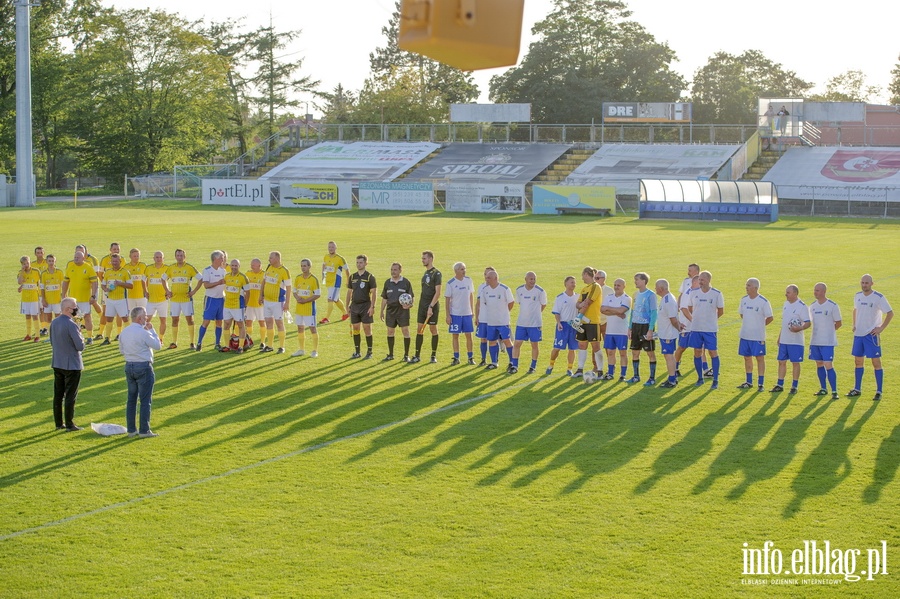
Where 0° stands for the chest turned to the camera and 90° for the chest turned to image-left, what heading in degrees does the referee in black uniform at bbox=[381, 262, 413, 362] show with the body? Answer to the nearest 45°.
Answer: approximately 0°

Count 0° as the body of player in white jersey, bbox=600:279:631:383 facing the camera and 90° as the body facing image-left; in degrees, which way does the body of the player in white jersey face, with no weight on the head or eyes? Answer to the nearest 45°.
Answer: approximately 45°

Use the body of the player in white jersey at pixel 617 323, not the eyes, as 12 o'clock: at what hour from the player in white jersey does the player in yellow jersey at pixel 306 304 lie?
The player in yellow jersey is roughly at 2 o'clock from the player in white jersey.

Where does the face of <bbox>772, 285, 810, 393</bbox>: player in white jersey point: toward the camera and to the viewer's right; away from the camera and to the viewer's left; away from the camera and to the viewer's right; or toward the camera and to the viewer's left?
toward the camera and to the viewer's left

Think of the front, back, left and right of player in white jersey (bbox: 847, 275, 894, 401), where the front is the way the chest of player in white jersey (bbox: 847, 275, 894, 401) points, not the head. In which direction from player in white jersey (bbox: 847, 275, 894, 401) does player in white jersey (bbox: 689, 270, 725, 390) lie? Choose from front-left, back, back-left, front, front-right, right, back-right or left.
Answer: front-right

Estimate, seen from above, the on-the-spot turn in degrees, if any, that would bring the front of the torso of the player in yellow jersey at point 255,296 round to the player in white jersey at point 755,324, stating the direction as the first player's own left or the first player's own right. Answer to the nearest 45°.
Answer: approximately 45° to the first player's own left

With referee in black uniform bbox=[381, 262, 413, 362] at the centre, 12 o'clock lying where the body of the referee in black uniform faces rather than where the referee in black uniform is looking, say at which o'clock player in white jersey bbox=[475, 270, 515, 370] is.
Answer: The player in white jersey is roughly at 10 o'clock from the referee in black uniform.

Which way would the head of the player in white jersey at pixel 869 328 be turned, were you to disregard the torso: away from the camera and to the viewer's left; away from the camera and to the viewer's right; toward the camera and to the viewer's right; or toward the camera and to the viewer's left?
toward the camera and to the viewer's left

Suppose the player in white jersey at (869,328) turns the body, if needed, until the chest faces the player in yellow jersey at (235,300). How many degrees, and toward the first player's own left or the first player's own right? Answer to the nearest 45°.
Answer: approximately 45° to the first player's own right
